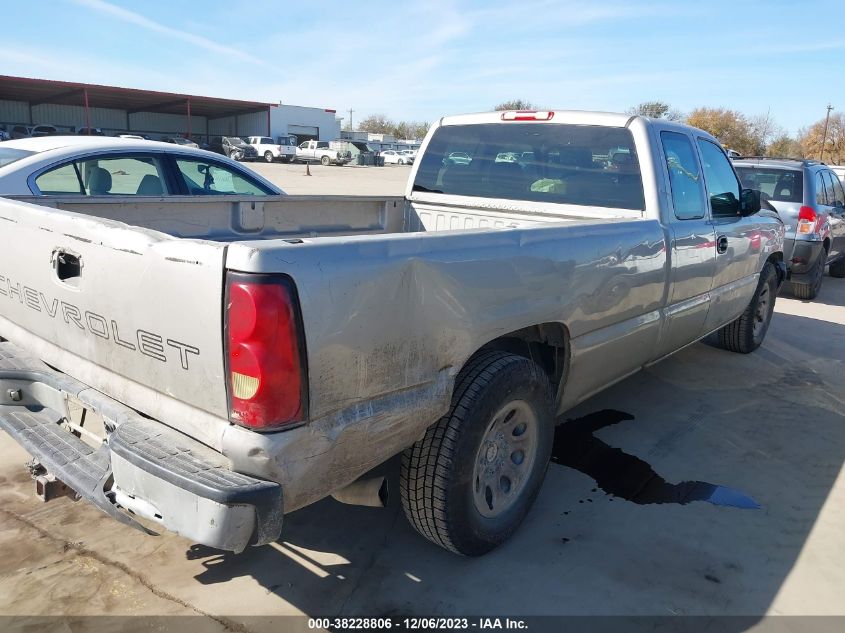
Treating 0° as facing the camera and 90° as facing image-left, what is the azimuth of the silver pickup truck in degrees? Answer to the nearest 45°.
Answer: approximately 225°

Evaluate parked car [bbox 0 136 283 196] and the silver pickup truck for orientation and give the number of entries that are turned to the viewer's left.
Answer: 0

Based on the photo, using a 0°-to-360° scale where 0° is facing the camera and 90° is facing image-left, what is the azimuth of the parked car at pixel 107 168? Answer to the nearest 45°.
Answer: approximately 225°

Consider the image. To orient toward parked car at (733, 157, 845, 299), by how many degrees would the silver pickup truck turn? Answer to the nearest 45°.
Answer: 0° — it already faces it

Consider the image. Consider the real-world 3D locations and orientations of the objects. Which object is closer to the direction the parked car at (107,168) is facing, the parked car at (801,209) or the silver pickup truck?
the parked car

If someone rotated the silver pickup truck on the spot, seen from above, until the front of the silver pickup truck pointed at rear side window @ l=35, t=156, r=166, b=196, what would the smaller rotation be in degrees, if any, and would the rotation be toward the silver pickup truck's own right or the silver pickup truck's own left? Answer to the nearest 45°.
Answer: approximately 90° to the silver pickup truck's own left

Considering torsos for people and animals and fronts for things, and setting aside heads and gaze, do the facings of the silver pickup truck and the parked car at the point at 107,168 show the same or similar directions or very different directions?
same or similar directions
